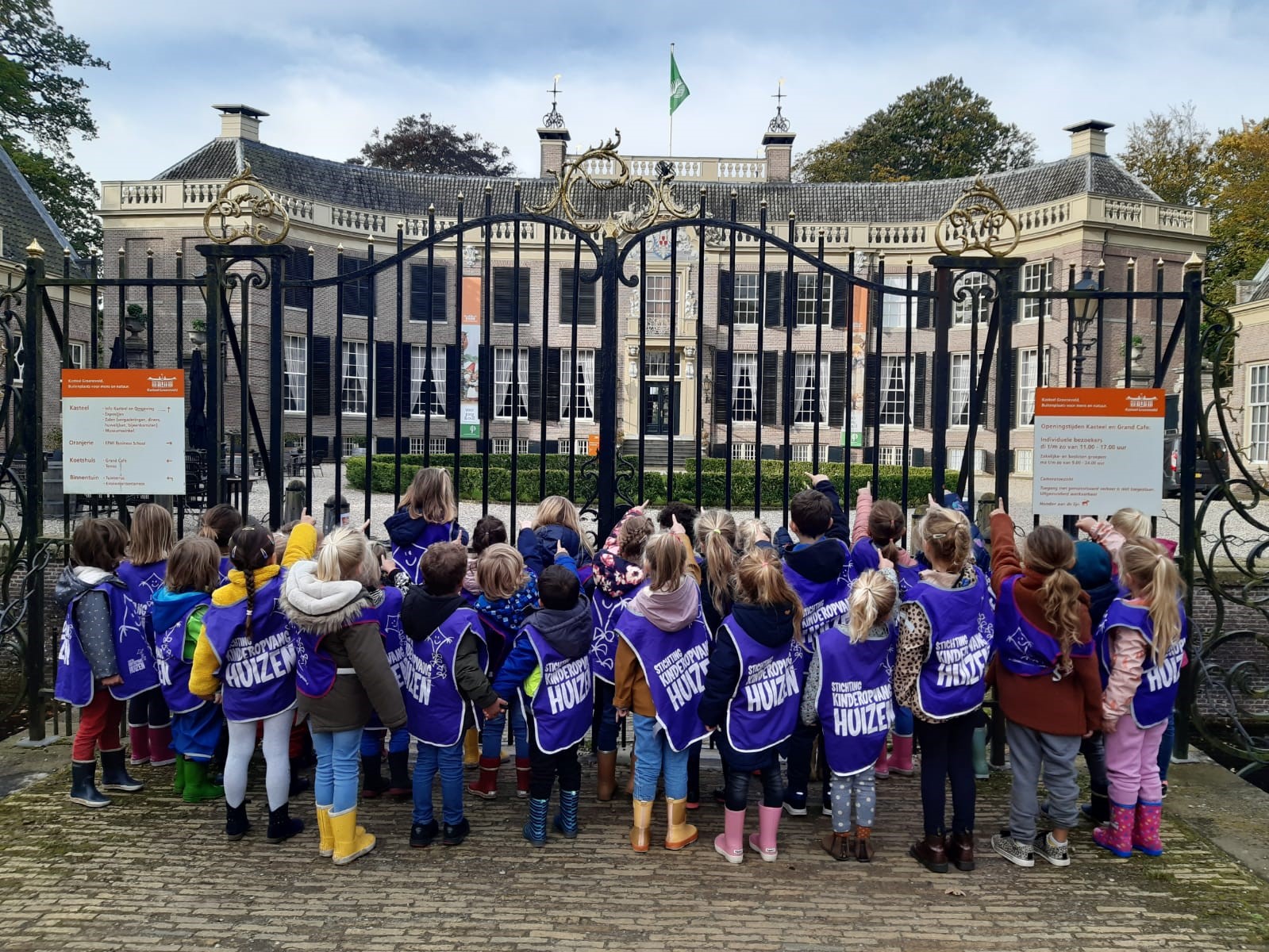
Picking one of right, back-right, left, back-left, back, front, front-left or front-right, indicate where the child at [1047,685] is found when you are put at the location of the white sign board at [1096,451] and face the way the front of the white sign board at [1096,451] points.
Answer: front

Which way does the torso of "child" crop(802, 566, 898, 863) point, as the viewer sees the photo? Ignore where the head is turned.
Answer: away from the camera

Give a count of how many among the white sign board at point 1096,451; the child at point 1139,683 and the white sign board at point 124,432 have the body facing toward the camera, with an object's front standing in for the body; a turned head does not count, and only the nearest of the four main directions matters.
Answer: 2

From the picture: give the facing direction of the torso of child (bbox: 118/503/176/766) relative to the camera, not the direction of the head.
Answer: away from the camera

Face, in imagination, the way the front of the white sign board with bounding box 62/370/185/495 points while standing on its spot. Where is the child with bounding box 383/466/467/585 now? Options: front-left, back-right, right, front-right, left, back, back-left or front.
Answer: front-left

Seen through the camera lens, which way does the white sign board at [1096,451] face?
facing the viewer

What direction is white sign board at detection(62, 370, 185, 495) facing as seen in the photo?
toward the camera

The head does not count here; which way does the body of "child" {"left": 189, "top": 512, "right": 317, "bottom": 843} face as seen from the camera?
away from the camera

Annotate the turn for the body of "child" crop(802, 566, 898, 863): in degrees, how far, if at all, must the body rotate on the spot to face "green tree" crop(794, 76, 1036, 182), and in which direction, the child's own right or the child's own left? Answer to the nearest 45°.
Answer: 0° — they already face it

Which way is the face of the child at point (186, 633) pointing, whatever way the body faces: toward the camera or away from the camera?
away from the camera

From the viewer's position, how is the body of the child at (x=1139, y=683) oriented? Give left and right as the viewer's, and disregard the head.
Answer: facing away from the viewer and to the left of the viewer

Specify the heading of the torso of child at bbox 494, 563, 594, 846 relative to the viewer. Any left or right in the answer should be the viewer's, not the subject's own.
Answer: facing away from the viewer and to the left of the viewer
